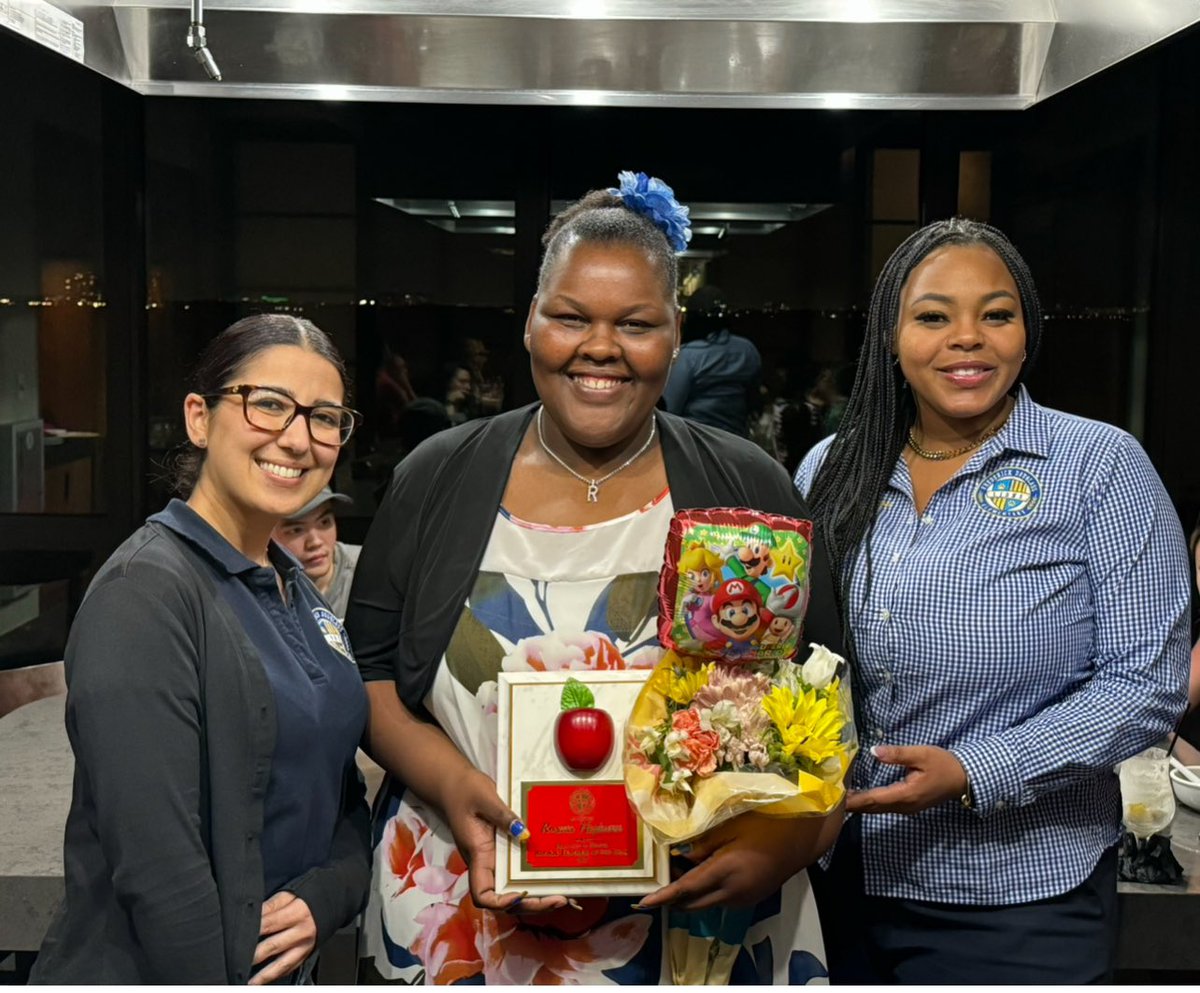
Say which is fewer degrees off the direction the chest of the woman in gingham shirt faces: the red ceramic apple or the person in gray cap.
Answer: the red ceramic apple

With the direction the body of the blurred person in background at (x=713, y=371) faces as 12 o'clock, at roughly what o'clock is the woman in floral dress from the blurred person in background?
The woman in floral dress is roughly at 6 o'clock from the blurred person in background.

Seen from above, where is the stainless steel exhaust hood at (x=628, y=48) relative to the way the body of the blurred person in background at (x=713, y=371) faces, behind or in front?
behind

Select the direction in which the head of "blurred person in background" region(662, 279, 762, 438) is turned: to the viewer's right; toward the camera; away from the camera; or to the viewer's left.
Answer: away from the camera

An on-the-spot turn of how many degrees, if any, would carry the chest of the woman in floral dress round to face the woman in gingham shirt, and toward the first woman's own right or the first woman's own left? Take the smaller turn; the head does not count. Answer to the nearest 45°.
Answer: approximately 90° to the first woman's own left

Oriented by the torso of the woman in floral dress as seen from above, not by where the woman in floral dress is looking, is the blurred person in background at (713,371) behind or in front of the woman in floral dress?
behind

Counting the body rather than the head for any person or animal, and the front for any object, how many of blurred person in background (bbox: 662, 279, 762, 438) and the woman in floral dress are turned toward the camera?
1

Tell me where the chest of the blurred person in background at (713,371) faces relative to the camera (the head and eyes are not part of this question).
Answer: away from the camera
